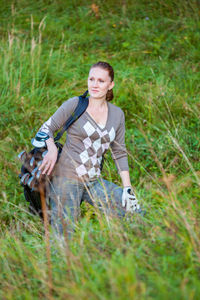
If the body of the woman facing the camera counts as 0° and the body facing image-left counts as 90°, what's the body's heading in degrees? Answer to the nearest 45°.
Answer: approximately 0°
